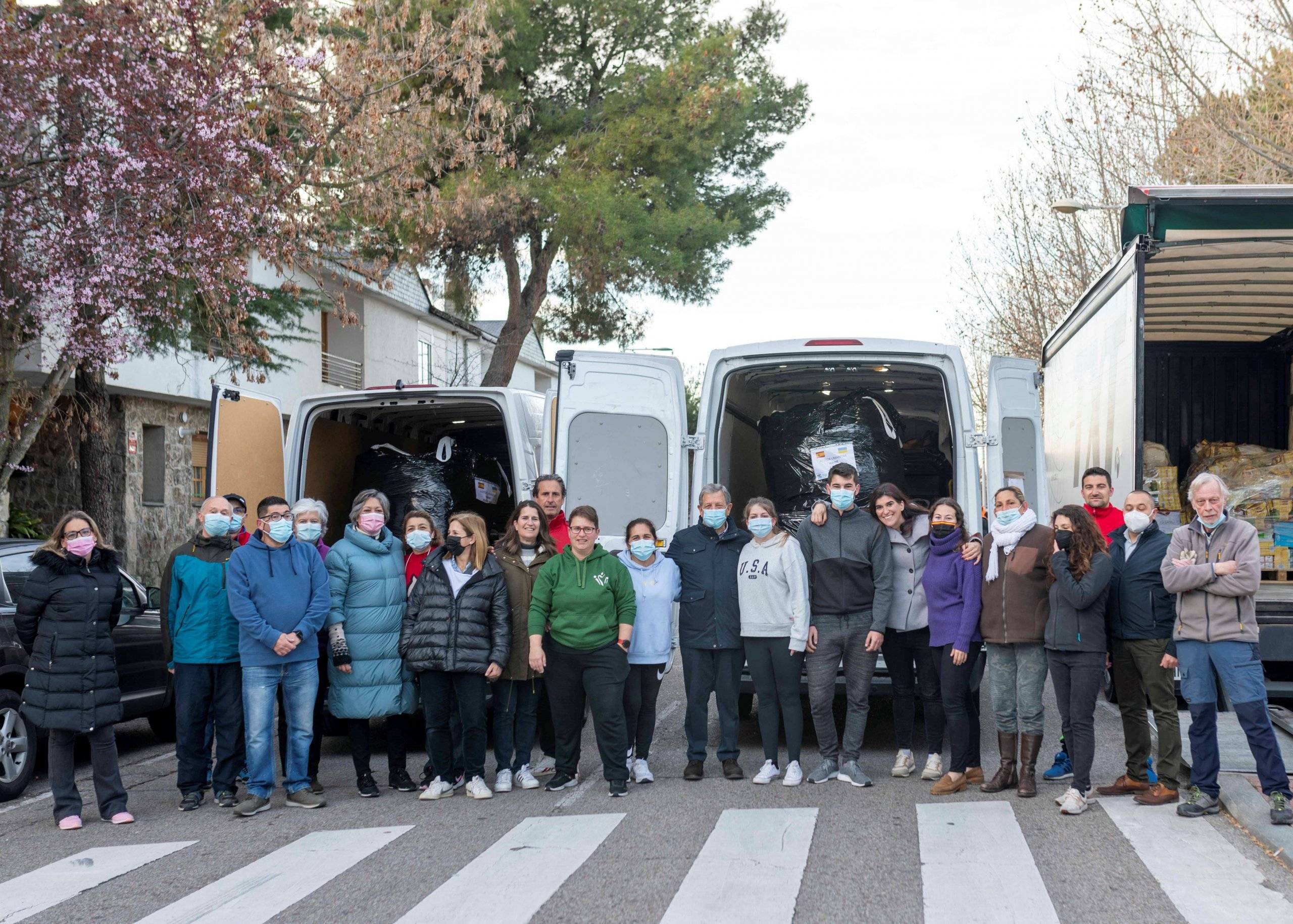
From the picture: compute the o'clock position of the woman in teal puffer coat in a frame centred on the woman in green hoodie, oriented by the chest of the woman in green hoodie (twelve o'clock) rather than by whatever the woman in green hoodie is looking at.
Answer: The woman in teal puffer coat is roughly at 3 o'clock from the woman in green hoodie.

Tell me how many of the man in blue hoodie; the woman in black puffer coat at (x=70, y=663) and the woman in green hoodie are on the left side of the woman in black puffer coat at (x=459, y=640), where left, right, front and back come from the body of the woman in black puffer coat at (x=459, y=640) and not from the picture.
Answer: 1

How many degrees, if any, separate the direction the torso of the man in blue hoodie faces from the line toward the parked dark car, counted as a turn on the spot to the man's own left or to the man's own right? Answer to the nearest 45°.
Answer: approximately 135° to the man's own right

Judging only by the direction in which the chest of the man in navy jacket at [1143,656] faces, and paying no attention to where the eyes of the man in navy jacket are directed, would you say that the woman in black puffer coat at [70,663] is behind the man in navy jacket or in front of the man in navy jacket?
in front

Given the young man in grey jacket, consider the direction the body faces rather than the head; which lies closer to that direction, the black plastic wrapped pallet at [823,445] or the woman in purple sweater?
the woman in purple sweater

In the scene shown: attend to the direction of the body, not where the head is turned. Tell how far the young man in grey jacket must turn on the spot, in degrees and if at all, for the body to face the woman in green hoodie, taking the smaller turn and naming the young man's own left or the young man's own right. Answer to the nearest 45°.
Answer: approximately 90° to the young man's own right
